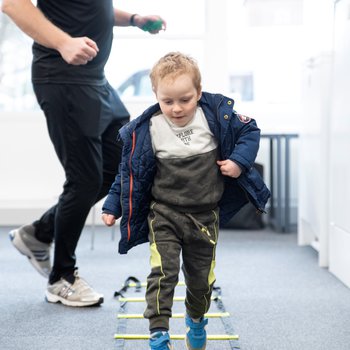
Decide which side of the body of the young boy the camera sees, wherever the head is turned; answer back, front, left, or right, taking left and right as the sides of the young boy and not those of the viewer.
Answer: front

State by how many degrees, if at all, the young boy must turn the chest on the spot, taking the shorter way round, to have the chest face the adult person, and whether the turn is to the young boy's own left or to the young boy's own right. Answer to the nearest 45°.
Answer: approximately 135° to the young boy's own right
